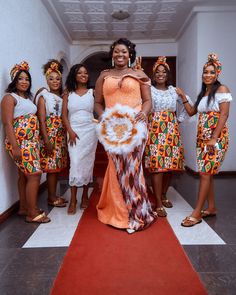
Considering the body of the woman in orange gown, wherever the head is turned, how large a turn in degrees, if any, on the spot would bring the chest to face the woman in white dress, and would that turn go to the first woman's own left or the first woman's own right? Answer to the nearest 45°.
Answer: approximately 135° to the first woman's own right

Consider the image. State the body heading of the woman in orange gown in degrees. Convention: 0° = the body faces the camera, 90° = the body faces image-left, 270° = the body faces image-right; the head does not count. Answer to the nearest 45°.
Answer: approximately 0°

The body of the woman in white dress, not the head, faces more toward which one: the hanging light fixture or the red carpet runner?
the red carpet runner

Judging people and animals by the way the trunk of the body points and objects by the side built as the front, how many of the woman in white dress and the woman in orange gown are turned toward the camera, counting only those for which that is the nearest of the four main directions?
2
